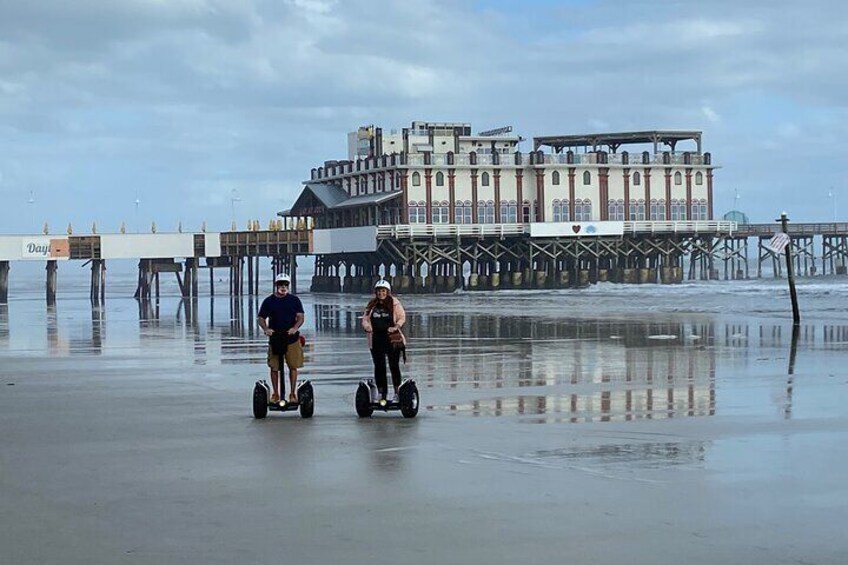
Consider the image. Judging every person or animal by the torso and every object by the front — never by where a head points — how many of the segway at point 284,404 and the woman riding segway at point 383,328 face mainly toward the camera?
2

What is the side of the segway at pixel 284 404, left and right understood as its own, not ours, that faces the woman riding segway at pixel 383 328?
left

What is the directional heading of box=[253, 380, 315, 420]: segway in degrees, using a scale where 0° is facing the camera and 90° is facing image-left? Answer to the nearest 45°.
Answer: approximately 0°

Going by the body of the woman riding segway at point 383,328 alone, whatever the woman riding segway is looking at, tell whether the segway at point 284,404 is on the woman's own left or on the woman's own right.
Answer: on the woman's own right

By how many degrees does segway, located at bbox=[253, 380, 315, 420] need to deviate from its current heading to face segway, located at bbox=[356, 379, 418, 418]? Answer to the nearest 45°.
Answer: approximately 90° to its left

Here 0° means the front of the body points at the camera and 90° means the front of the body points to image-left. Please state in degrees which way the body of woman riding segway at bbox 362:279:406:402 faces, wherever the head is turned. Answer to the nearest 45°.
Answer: approximately 0°
